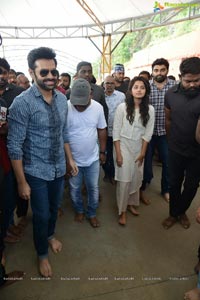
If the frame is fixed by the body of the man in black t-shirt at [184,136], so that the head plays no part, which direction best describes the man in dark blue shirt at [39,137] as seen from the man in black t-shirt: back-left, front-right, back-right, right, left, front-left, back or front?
front-right

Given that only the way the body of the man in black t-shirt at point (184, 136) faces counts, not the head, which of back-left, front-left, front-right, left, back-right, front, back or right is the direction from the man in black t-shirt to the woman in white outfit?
right

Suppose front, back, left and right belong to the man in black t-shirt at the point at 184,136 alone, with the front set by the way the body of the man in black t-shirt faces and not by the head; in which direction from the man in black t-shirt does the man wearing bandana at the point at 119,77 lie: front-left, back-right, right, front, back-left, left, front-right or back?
back-right

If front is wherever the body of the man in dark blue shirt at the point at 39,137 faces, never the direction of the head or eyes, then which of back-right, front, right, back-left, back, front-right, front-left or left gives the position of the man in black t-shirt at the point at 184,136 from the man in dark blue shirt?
front-left

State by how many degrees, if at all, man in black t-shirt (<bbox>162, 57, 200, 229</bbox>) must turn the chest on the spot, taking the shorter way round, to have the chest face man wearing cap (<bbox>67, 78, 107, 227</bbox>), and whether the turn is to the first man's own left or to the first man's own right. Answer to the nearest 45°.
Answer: approximately 90° to the first man's own right

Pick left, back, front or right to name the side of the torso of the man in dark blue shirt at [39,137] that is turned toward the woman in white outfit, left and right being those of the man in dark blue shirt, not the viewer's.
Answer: left

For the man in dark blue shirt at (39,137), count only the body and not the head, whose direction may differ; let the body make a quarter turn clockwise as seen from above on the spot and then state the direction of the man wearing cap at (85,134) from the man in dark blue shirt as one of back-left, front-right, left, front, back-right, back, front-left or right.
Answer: back

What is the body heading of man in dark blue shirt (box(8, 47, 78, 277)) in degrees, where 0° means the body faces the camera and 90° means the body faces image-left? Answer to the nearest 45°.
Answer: approximately 315°
